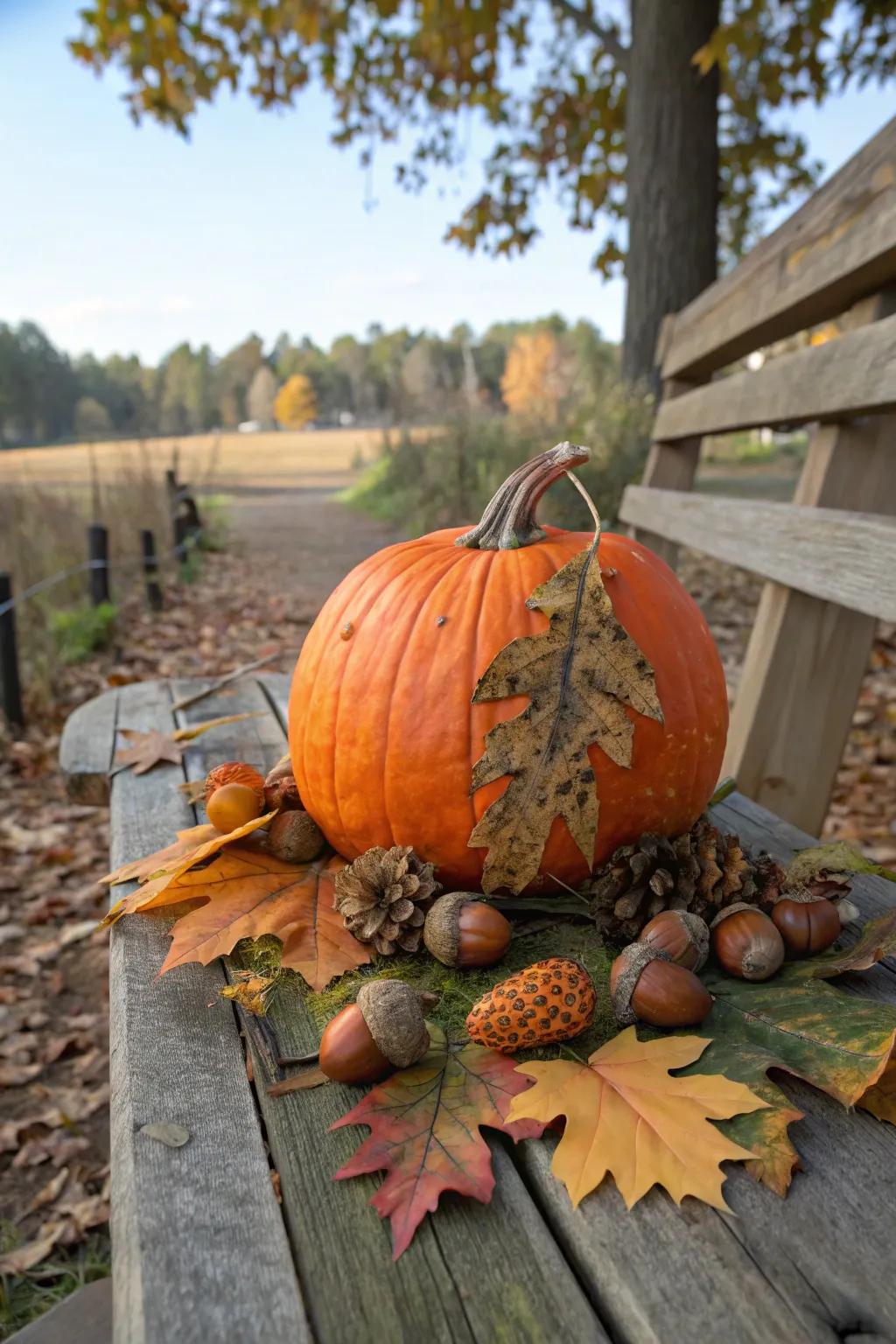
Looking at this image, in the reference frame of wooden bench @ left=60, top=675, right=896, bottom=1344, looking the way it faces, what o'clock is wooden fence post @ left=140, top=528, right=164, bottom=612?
The wooden fence post is roughly at 2 o'clock from the wooden bench.

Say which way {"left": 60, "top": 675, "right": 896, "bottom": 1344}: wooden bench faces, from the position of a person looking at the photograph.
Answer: facing to the left of the viewer

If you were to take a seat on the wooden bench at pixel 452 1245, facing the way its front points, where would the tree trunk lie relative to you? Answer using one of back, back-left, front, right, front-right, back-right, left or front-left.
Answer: right

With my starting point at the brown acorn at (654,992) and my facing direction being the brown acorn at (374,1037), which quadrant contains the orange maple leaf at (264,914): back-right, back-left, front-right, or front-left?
front-right
